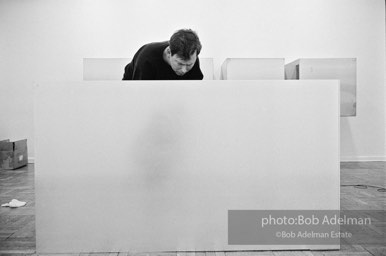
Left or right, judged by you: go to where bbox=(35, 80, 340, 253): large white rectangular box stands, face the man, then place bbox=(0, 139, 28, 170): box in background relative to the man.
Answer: left

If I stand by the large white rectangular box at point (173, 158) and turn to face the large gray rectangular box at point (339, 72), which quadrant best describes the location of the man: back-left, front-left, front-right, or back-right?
front-left

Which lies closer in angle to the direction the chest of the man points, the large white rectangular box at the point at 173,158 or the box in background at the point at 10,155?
the large white rectangular box

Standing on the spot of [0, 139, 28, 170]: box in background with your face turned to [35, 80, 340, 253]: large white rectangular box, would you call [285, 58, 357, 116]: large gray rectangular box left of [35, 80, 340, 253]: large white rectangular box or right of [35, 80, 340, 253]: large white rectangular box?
left

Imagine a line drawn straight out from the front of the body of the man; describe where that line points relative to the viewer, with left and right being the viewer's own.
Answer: facing the viewer and to the right of the viewer

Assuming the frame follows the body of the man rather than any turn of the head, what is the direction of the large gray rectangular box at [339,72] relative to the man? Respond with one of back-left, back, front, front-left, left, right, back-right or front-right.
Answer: left
